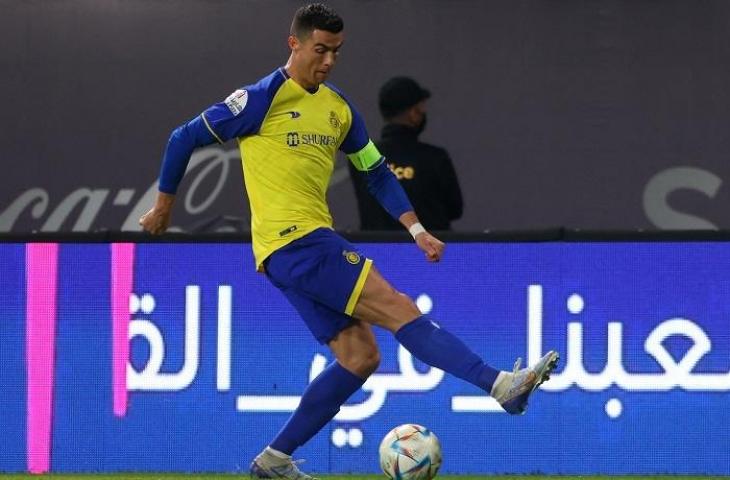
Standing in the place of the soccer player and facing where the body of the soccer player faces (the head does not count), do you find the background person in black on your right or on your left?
on your left

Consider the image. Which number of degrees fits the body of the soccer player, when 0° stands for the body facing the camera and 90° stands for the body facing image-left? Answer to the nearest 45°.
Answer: approximately 315°
